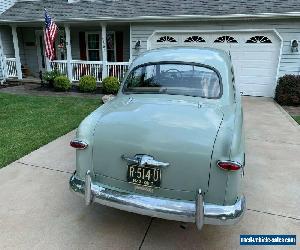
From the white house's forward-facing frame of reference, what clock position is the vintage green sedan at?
The vintage green sedan is roughly at 12 o'clock from the white house.

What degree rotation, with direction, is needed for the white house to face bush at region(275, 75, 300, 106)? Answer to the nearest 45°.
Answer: approximately 45° to its left

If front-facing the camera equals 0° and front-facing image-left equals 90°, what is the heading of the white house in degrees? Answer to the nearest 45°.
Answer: approximately 0°

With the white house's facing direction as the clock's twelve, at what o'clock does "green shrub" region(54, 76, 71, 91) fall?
The green shrub is roughly at 3 o'clock from the white house.
